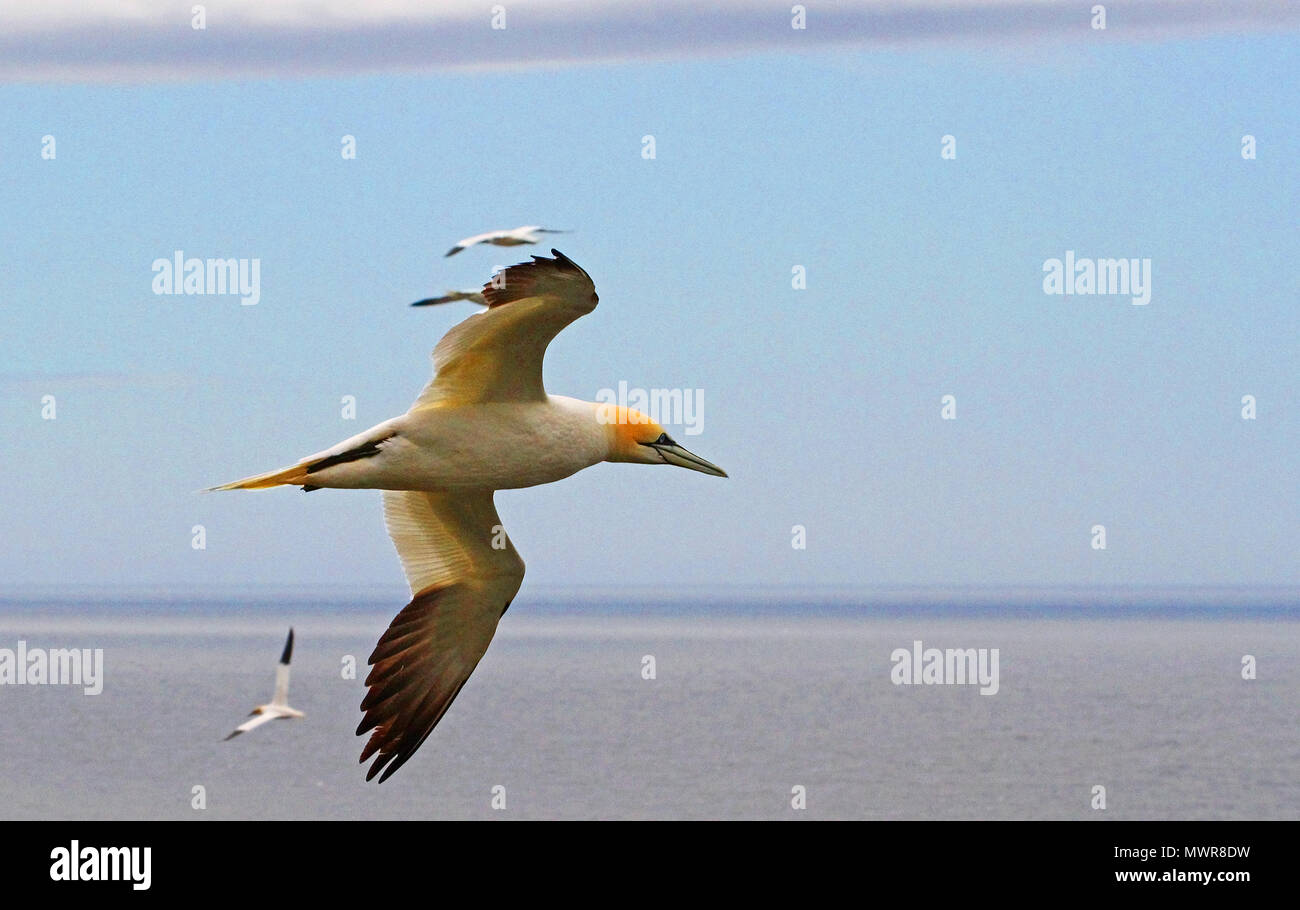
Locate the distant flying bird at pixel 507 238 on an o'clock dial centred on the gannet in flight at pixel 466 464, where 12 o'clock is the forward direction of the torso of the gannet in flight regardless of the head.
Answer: The distant flying bird is roughly at 9 o'clock from the gannet in flight.

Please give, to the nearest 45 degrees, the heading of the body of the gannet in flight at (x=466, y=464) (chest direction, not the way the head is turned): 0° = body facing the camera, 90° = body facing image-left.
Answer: approximately 270°

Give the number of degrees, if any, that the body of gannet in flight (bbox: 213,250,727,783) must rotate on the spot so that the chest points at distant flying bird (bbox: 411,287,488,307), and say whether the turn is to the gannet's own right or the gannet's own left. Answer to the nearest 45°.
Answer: approximately 90° to the gannet's own left
